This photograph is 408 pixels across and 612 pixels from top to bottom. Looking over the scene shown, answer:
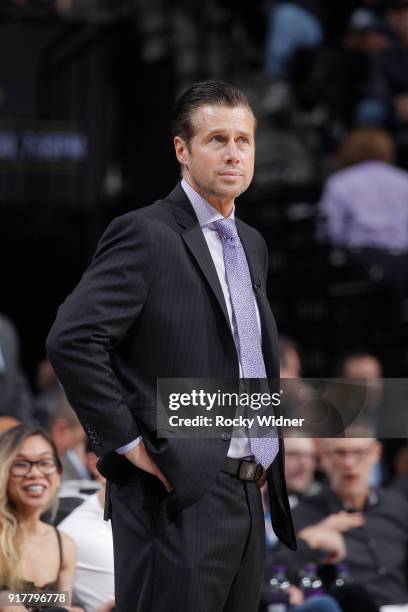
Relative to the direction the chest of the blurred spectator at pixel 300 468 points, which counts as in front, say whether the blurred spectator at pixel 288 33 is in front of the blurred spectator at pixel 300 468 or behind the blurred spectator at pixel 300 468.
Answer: behind

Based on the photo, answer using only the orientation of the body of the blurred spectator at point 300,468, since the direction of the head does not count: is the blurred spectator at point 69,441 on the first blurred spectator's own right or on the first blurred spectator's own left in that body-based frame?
on the first blurred spectator's own right

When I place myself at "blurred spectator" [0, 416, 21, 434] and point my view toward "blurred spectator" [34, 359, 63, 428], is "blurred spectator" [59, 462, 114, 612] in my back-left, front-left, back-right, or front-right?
back-right

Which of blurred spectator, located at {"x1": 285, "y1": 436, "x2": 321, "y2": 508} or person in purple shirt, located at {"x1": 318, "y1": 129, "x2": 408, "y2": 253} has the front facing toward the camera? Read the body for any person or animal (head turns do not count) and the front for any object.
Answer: the blurred spectator

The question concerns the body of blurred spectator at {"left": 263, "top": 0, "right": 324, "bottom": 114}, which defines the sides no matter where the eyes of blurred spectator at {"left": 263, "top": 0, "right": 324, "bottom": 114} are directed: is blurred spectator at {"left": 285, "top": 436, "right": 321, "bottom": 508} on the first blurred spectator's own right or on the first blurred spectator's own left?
on the first blurred spectator's own left

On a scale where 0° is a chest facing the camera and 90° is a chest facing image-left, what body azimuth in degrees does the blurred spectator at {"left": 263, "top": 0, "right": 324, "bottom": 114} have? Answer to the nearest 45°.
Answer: approximately 45°

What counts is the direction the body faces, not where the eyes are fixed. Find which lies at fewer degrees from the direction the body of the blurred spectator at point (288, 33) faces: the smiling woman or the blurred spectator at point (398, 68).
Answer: the smiling woman

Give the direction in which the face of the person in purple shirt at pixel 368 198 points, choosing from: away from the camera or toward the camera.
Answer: away from the camera

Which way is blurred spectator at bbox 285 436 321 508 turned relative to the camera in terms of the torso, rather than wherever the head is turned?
toward the camera

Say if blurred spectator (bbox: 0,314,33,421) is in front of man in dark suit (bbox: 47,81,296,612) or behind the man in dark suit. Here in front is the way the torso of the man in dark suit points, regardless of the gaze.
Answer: behind

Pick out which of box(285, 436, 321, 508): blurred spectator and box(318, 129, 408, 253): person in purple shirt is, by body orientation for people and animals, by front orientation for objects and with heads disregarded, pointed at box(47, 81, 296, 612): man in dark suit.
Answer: the blurred spectator

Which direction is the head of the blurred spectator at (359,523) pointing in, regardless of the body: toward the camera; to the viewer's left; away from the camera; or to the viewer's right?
toward the camera

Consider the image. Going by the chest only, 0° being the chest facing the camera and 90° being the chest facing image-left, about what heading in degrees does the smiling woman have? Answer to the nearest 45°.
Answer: approximately 0°

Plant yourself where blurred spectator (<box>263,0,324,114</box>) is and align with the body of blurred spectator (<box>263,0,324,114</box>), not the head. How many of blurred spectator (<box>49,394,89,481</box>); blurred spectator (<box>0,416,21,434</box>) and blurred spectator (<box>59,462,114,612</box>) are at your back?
0
